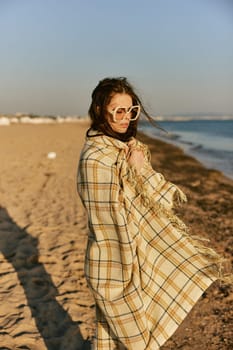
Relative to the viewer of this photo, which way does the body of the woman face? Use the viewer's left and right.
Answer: facing the viewer and to the right of the viewer

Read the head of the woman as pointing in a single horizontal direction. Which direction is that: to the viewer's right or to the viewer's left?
to the viewer's right
